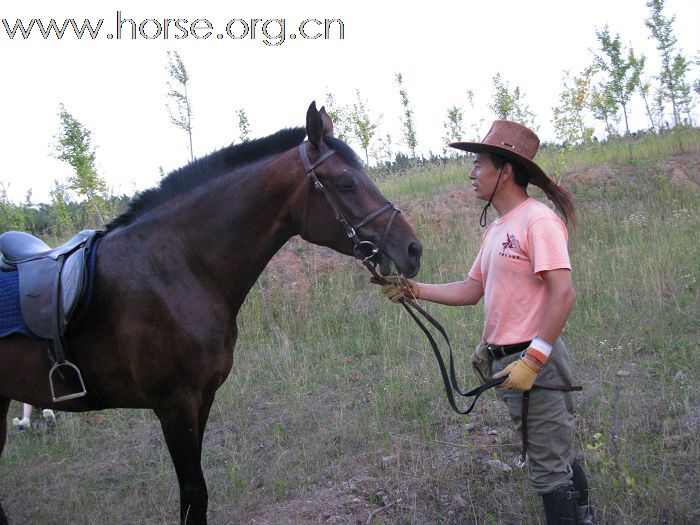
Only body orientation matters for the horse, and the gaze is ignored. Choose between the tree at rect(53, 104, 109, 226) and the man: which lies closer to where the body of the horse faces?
the man

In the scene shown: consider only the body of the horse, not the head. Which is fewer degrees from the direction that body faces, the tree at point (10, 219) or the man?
the man

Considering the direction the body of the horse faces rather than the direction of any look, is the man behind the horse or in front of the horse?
in front

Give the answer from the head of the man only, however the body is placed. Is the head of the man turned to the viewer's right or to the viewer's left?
to the viewer's left

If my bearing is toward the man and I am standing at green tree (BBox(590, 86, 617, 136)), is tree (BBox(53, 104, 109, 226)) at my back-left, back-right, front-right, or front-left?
front-right

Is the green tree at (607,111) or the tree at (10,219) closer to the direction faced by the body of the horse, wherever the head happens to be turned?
the green tree

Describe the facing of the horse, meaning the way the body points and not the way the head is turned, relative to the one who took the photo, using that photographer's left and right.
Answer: facing to the right of the viewer

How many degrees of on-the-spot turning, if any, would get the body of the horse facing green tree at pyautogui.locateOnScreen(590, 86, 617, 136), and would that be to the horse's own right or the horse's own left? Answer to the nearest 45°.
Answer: approximately 45° to the horse's own left

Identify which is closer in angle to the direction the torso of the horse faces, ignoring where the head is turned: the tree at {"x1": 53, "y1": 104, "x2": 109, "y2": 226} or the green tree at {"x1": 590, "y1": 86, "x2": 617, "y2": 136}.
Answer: the green tree
